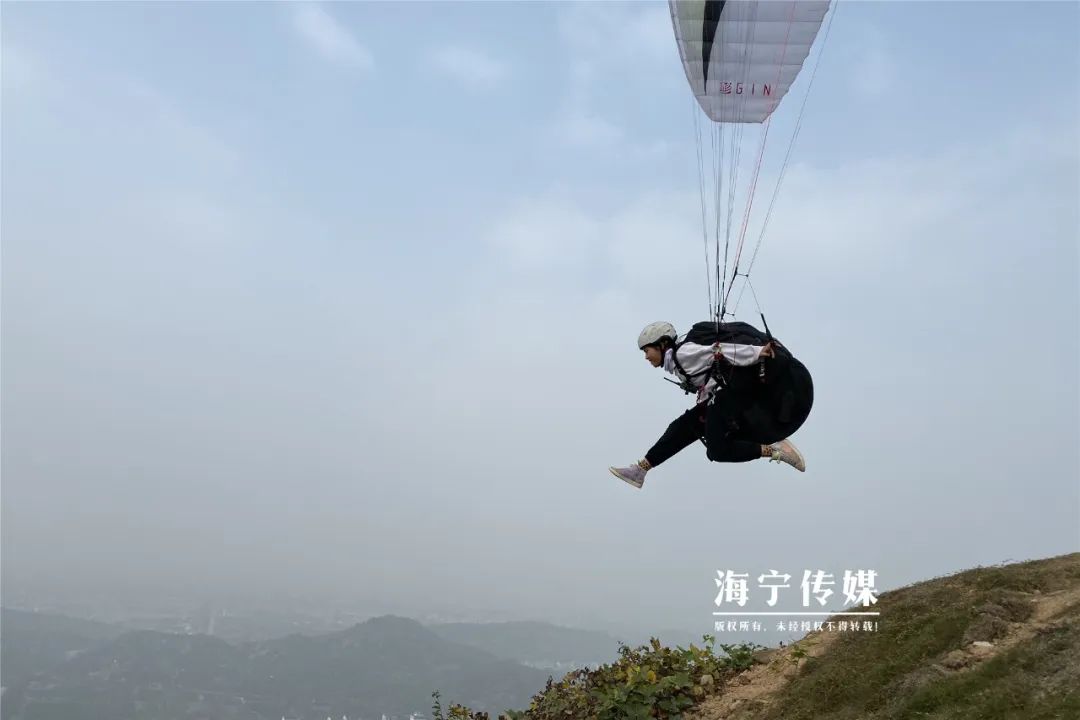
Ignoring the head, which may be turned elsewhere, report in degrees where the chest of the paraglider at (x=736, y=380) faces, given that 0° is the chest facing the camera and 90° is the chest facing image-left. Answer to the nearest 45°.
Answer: approximately 90°
